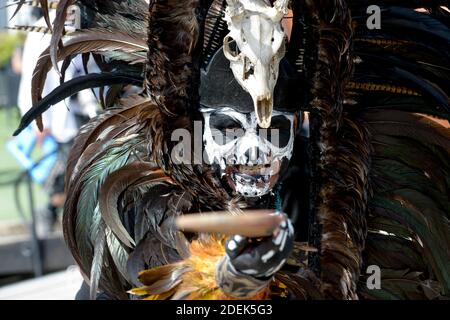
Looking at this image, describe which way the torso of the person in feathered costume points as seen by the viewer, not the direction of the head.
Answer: toward the camera

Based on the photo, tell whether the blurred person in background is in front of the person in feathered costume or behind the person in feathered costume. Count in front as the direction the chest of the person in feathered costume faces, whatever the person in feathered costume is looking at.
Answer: behind
